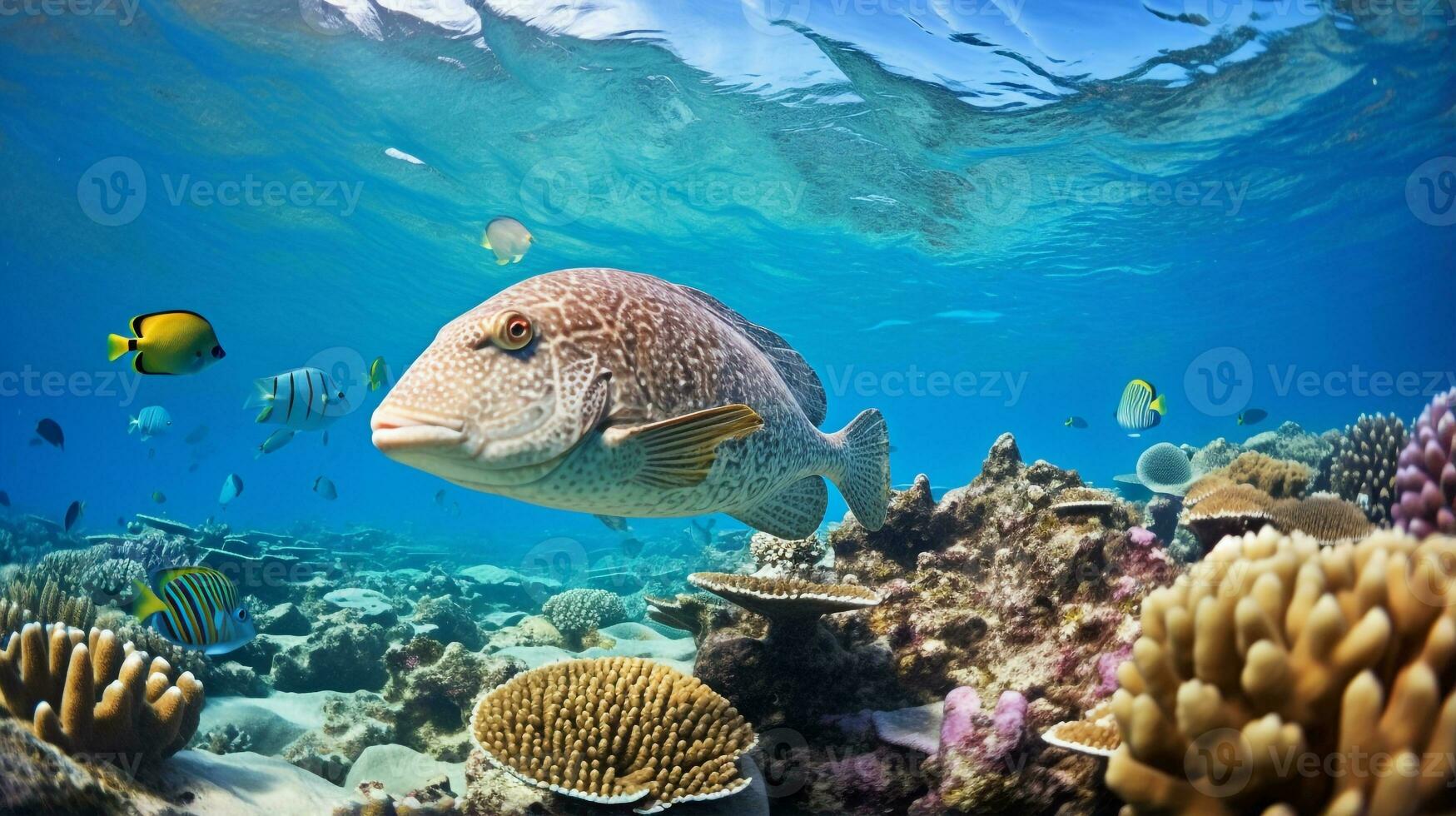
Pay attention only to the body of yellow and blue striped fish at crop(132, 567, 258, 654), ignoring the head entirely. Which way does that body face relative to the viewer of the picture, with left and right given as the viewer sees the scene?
facing to the right of the viewer

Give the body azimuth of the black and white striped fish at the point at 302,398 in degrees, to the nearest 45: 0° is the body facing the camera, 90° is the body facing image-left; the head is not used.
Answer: approximately 270°

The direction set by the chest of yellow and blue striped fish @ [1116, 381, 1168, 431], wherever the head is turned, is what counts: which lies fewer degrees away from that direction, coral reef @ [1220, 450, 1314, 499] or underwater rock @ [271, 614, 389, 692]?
the underwater rock

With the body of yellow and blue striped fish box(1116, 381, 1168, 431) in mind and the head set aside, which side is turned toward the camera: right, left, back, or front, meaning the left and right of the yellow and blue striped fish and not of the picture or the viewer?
left

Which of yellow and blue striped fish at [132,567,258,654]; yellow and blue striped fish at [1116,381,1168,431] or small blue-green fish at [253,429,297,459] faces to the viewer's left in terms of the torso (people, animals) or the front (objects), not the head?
yellow and blue striped fish at [1116,381,1168,431]
